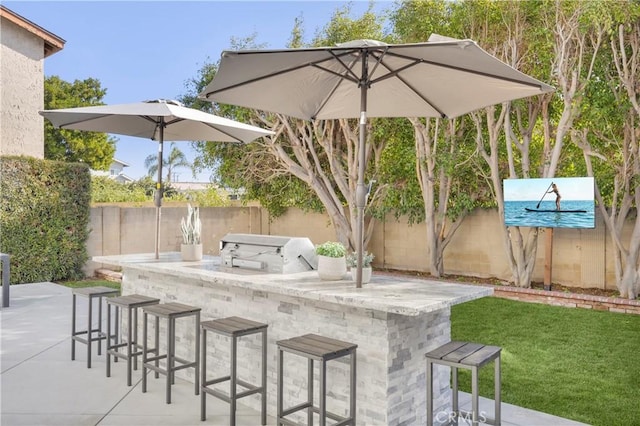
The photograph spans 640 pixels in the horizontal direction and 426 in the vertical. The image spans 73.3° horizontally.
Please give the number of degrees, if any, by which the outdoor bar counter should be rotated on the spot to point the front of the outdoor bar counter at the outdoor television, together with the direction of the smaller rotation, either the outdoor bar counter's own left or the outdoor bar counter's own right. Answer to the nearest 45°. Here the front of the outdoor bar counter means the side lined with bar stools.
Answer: approximately 180°

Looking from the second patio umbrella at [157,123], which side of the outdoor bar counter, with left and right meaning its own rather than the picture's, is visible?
right

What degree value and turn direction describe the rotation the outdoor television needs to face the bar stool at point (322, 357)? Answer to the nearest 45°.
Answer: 0° — it already faces it

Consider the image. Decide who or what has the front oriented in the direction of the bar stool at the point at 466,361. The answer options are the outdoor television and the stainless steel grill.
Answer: the outdoor television

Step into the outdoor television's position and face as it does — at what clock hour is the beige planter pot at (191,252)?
The beige planter pot is roughly at 1 o'clock from the outdoor television.

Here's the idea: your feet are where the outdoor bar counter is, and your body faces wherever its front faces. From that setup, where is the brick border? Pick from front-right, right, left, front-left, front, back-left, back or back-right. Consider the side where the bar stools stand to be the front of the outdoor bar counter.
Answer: back
